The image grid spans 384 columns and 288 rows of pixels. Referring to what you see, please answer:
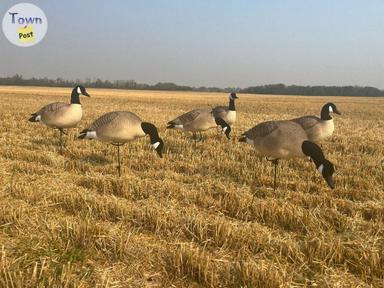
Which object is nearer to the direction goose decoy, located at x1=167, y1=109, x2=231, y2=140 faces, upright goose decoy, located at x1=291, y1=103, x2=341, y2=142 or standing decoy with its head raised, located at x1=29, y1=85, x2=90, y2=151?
the upright goose decoy

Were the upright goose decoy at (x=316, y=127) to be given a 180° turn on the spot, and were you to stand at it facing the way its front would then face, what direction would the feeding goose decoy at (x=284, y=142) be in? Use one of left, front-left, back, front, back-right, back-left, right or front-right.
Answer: left

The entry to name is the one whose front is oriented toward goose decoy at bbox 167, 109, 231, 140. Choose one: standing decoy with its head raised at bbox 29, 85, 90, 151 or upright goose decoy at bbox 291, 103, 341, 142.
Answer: the standing decoy with its head raised

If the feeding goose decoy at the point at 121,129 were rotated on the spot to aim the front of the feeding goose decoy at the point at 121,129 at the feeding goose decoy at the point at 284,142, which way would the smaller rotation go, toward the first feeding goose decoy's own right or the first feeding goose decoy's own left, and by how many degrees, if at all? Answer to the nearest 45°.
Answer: approximately 45° to the first feeding goose decoy's own right

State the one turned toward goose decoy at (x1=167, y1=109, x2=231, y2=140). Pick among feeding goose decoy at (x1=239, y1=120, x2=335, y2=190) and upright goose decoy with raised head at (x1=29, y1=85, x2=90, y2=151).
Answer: upright goose decoy with raised head at (x1=29, y1=85, x2=90, y2=151)

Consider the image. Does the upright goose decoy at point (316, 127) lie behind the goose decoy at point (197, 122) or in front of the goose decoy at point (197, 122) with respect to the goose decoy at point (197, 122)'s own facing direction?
in front

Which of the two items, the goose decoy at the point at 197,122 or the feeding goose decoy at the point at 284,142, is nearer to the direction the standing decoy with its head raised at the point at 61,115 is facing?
the goose decoy

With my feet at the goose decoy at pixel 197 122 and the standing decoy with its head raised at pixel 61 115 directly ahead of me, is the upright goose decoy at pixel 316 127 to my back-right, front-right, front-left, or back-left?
back-left

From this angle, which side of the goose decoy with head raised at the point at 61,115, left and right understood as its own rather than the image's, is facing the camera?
right

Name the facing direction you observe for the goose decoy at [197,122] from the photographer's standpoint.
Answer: facing to the right of the viewer

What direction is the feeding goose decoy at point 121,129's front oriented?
to the viewer's right

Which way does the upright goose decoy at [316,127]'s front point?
to the viewer's right

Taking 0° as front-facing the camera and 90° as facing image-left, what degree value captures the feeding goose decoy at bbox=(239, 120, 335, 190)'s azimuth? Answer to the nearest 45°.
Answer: approximately 270°

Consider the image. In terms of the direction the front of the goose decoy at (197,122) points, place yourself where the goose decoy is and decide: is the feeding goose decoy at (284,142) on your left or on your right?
on your right

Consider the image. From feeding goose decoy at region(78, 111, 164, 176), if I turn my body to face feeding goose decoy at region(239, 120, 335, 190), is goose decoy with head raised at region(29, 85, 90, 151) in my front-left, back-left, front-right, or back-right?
back-left
